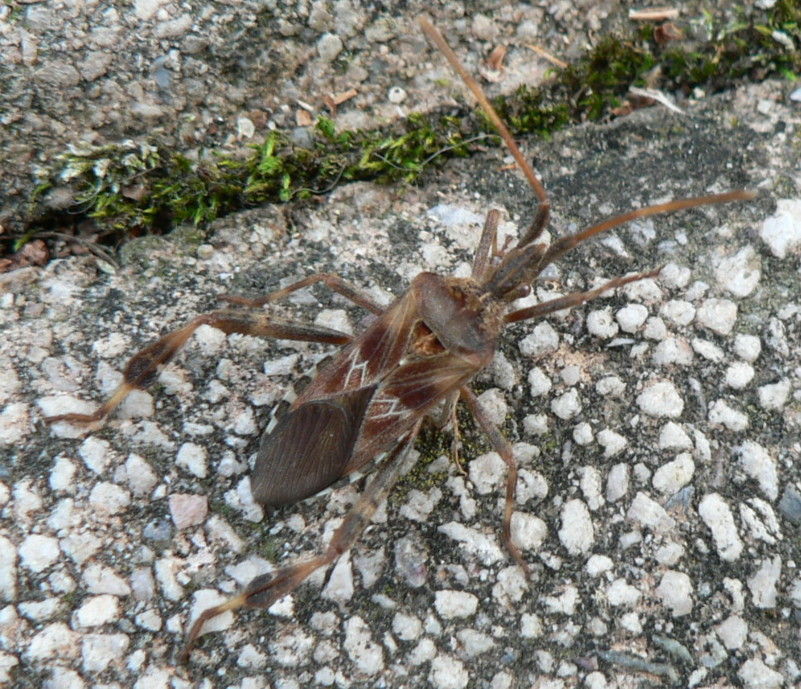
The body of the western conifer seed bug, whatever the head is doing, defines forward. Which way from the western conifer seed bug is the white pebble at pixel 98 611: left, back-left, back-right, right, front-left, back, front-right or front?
back

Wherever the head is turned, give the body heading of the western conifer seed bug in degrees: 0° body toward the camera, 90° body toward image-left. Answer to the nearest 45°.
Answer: approximately 225°

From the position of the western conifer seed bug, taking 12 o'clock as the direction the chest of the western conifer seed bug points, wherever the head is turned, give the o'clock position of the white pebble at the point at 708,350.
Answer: The white pebble is roughly at 1 o'clock from the western conifer seed bug.

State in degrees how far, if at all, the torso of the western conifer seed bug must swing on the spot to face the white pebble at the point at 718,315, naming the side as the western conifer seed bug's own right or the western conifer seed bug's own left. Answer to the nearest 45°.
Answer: approximately 45° to the western conifer seed bug's own right

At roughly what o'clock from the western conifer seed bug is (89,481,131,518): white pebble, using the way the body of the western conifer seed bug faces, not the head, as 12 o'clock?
The white pebble is roughly at 7 o'clock from the western conifer seed bug.

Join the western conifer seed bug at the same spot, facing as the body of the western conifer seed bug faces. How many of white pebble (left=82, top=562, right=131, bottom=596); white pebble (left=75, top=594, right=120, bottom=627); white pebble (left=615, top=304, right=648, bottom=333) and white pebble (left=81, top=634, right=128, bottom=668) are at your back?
3

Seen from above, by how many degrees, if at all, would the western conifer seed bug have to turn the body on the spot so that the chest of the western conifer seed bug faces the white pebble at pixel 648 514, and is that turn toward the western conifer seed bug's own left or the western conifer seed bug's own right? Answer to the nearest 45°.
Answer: approximately 45° to the western conifer seed bug's own right

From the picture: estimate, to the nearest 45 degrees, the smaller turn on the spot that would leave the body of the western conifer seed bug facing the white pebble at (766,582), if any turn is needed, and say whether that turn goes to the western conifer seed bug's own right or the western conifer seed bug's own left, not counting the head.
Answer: approximately 90° to the western conifer seed bug's own right

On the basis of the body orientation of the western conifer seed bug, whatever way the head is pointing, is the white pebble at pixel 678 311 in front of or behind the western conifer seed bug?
in front

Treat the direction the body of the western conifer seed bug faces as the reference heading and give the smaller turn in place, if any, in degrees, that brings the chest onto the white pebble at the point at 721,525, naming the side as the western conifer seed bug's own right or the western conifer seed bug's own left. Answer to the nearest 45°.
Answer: approximately 45° to the western conifer seed bug's own right

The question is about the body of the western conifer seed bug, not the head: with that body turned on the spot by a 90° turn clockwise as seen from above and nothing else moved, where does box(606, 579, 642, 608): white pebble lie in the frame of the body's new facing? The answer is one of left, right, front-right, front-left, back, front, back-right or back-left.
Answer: front

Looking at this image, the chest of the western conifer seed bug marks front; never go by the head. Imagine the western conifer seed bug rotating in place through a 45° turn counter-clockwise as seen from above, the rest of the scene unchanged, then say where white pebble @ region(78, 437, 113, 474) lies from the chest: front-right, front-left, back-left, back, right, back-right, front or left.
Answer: left

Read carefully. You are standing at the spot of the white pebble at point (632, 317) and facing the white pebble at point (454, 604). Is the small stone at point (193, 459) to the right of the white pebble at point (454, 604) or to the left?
right

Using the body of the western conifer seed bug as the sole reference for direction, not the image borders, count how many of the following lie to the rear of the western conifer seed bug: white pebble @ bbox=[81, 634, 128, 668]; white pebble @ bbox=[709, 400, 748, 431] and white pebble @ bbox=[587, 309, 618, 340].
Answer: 1

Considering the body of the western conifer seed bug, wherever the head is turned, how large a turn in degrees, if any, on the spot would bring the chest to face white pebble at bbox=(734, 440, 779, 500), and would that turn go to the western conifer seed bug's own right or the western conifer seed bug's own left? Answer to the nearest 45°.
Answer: approximately 45° to the western conifer seed bug's own right
